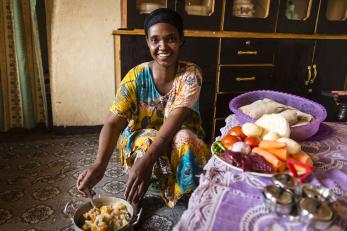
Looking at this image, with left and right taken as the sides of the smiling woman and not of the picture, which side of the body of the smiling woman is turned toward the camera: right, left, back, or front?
front

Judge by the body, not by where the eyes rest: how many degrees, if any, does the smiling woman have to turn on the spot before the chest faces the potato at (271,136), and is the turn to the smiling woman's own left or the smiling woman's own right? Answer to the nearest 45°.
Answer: approximately 45° to the smiling woman's own left

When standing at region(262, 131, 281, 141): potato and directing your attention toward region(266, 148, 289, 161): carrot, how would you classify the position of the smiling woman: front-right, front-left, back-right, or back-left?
back-right

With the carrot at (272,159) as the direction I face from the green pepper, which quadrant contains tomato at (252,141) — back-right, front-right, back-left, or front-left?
front-left

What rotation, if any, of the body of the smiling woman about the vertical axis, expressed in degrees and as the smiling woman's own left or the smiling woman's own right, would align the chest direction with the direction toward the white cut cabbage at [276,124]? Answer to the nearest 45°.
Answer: approximately 45° to the smiling woman's own left
